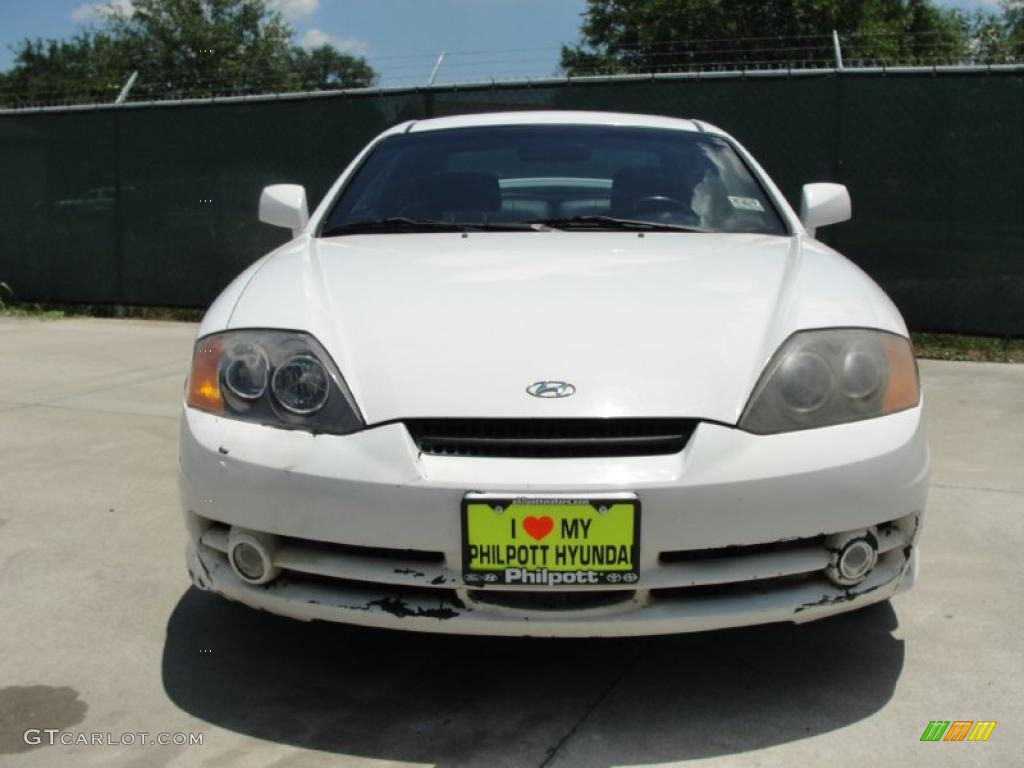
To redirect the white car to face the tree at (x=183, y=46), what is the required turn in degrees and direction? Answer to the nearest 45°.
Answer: approximately 180°

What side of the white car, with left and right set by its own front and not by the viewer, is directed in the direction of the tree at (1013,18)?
back

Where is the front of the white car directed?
toward the camera

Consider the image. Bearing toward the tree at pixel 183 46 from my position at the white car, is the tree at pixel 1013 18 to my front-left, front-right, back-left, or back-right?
front-right

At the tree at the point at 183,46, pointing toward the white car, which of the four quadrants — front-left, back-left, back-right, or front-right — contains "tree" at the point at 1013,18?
front-left

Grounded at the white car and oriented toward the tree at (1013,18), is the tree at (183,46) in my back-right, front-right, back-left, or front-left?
front-left
